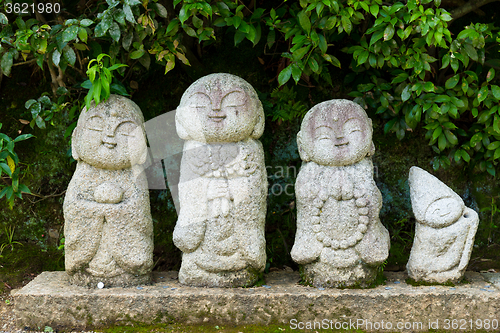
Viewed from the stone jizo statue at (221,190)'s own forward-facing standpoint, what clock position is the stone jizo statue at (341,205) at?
the stone jizo statue at (341,205) is roughly at 9 o'clock from the stone jizo statue at (221,190).

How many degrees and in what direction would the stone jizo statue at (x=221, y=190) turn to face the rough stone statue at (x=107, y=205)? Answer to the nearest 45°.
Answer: approximately 90° to its right

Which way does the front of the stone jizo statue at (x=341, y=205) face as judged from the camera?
facing the viewer

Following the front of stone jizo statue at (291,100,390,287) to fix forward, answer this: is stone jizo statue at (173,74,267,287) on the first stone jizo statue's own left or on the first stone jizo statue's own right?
on the first stone jizo statue's own right

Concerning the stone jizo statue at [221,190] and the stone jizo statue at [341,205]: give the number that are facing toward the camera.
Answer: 2

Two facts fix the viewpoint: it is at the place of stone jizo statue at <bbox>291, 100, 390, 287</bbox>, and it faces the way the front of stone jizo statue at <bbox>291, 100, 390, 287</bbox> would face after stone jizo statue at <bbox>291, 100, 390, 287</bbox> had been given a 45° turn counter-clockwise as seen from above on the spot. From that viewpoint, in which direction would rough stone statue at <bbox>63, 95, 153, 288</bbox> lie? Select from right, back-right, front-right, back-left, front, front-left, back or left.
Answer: back-right

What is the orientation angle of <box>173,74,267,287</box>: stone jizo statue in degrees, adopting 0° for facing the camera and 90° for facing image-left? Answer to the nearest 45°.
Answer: approximately 0°

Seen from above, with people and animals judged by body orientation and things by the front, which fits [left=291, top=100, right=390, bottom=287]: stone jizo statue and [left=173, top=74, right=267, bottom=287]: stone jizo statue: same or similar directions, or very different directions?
same or similar directions

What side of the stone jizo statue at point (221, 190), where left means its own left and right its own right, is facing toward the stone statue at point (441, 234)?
left
